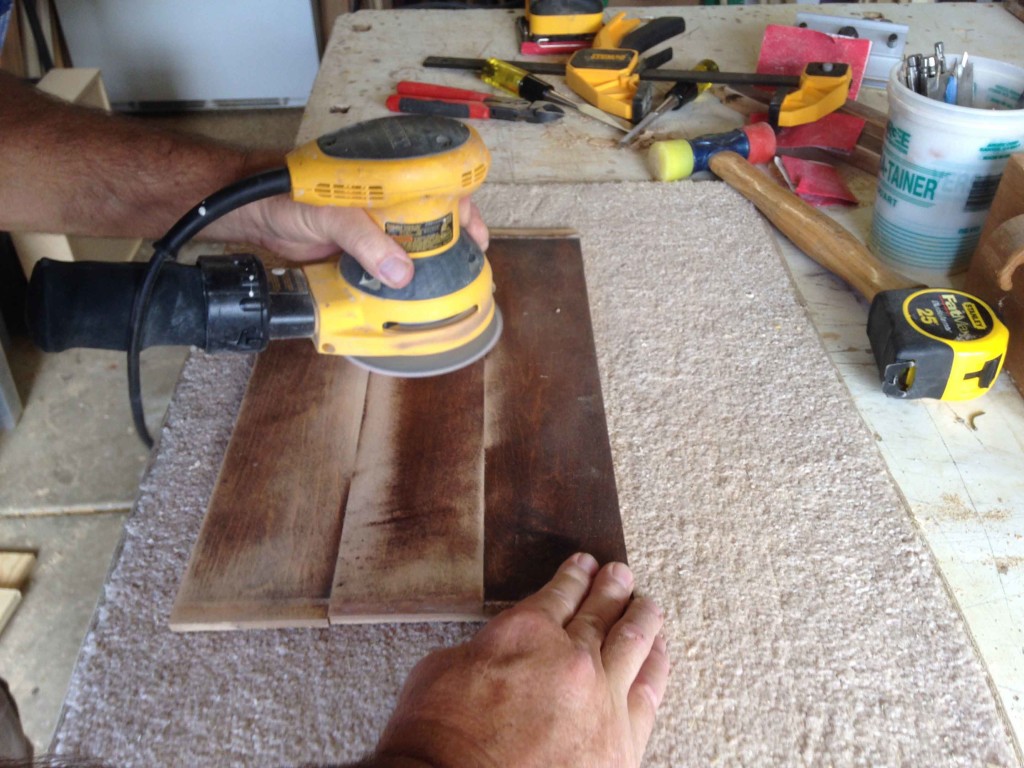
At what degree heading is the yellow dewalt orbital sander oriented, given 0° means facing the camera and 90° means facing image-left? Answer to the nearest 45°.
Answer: approximately 270°

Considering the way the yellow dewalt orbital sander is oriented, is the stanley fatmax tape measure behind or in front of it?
in front

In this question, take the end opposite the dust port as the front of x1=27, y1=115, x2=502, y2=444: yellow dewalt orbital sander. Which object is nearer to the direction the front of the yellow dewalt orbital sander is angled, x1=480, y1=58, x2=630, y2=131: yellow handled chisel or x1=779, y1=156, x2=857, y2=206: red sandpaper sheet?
the red sandpaper sheet

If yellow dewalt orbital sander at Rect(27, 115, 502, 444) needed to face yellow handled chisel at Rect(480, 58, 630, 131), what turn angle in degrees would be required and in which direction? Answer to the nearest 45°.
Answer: approximately 45° to its left

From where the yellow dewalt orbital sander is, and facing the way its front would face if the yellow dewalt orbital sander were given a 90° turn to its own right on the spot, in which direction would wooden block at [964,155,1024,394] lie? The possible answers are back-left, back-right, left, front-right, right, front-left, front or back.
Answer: left

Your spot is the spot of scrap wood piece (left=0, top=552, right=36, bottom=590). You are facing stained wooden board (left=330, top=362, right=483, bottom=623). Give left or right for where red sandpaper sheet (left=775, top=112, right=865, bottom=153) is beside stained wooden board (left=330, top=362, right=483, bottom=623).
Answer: left

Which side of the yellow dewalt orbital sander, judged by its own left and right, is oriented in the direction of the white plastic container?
front
